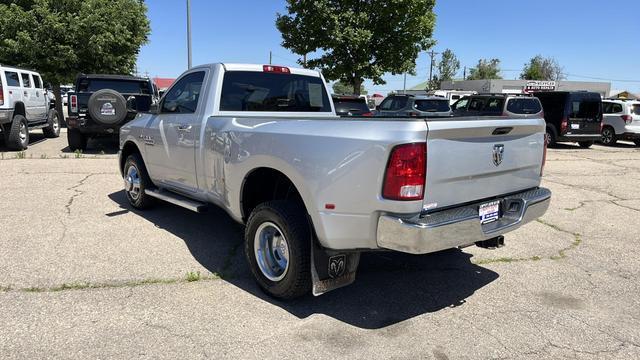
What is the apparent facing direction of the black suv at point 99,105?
away from the camera

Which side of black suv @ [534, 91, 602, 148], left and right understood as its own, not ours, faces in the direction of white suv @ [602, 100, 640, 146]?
right

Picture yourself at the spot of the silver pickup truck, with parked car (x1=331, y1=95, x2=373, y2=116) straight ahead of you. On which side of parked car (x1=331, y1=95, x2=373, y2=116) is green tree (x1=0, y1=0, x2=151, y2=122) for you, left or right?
left

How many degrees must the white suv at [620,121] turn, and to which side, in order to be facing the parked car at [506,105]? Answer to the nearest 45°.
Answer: approximately 90° to its left

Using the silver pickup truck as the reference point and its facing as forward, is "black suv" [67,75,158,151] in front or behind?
in front

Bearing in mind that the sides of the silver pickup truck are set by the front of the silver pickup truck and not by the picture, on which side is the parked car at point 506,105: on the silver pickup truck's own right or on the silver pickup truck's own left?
on the silver pickup truck's own right

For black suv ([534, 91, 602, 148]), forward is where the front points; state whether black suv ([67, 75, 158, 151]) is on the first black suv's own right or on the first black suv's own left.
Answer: on the first black suv's own left

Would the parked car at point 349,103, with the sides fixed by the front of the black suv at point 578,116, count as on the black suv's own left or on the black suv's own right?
on the black suv's own left
